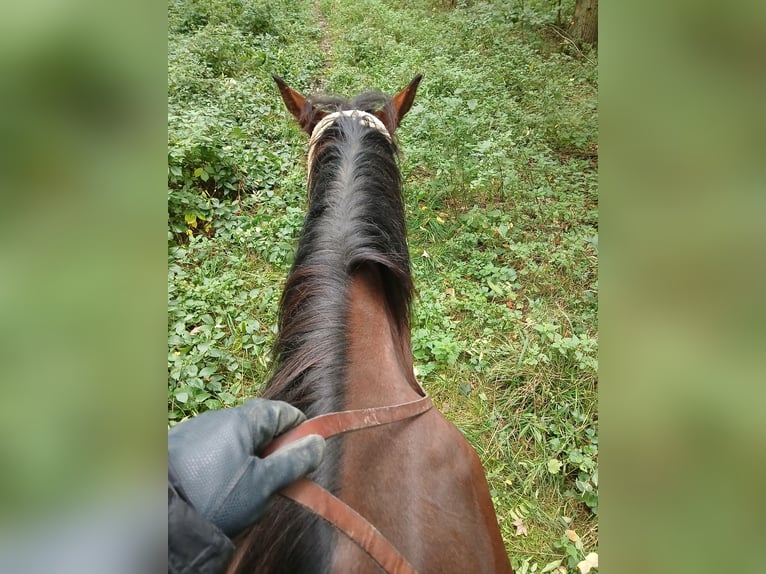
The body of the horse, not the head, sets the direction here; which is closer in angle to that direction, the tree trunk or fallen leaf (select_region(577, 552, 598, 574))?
the tree trunk

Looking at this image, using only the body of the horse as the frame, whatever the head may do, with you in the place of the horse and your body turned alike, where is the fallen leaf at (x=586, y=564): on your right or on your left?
on your right

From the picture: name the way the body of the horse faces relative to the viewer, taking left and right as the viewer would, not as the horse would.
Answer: facing away from the viewer
